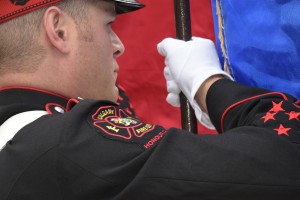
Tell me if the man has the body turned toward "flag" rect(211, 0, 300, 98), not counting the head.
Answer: yes

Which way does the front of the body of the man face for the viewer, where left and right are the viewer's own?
facing away from the viewer and to the right of the viewer
